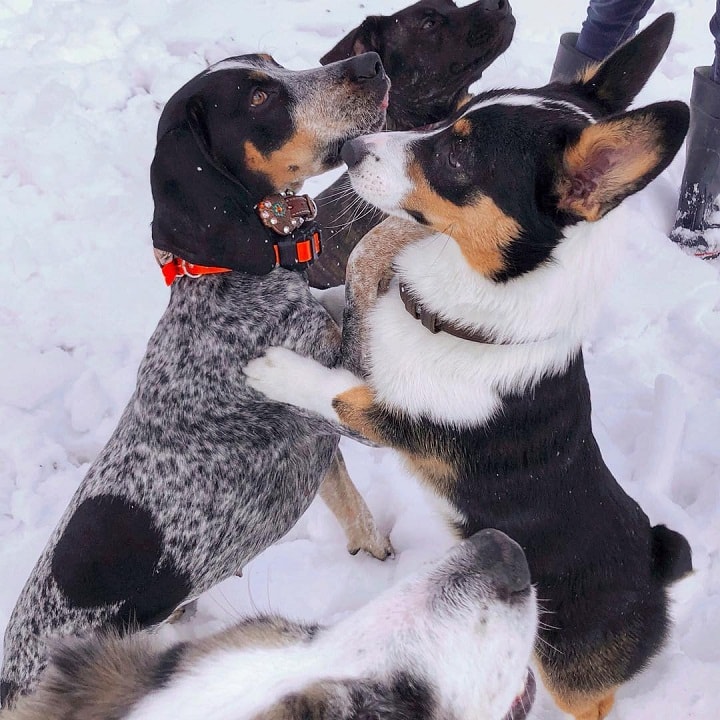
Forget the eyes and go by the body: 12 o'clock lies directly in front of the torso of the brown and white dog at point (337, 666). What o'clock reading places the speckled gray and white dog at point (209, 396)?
the speckled gray and white dog at point (209, 396) is roughly at 9 o'clock from the brown and white dog at point (337, 666).

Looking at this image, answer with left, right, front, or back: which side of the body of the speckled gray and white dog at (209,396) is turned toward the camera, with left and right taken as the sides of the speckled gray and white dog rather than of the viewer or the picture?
right

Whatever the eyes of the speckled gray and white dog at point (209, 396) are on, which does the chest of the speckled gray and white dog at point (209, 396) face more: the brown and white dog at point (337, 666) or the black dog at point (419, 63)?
the black dog

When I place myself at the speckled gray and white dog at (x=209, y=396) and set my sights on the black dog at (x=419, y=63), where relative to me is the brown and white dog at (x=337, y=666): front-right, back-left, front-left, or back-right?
back-right

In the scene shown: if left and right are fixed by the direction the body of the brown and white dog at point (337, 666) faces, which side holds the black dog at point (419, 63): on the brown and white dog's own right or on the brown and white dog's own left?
on the brown and white dog's own left

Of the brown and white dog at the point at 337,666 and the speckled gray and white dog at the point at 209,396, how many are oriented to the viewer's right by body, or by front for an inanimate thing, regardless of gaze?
2

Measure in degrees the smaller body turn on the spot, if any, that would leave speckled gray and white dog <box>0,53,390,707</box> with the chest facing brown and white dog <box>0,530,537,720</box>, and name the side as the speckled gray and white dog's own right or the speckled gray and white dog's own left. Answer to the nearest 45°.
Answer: approximately 90° to the speckled gray and white dog's own right

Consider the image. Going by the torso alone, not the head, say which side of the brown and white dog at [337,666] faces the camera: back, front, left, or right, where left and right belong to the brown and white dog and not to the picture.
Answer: right
